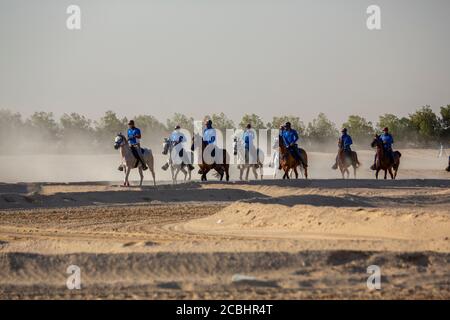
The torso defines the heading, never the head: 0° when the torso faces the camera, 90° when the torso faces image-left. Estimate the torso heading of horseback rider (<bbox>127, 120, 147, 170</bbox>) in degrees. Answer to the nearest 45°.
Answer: approximately 45°

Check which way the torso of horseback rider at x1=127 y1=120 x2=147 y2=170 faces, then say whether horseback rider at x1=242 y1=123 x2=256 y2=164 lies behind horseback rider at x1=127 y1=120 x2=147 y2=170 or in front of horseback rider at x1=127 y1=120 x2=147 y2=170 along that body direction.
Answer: behind

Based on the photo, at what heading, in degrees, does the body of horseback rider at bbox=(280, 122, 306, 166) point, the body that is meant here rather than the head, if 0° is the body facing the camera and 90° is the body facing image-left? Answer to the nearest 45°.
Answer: approximately 45°

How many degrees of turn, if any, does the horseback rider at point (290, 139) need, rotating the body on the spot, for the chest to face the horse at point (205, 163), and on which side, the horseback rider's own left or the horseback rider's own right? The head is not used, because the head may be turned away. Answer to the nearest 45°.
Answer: approximately 45° to the horseback rider's own right

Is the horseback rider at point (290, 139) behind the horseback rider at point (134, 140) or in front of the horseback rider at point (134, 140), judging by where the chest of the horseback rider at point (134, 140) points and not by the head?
behind

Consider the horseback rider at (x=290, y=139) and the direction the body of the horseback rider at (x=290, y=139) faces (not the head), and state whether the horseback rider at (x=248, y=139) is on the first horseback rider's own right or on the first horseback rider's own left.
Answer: on the first horseback rider's own right

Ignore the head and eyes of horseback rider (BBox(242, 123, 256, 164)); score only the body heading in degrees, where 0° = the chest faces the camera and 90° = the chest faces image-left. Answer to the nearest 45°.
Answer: approximately 45°

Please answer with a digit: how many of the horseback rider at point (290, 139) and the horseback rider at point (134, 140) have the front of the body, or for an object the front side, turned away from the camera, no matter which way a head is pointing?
0
